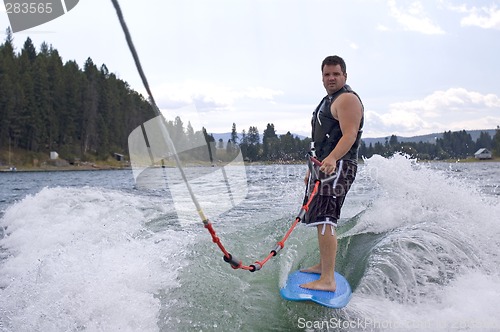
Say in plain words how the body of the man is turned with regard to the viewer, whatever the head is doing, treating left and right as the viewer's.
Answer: facing to the left of the viewer
